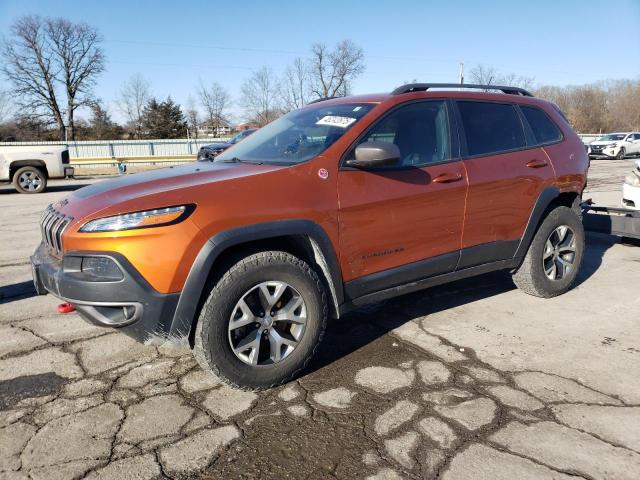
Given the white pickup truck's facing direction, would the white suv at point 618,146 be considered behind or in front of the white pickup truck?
behind

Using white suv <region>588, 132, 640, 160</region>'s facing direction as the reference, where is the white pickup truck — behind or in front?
in front

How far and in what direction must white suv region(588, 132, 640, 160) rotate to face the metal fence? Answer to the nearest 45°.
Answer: approximately 45° to its right

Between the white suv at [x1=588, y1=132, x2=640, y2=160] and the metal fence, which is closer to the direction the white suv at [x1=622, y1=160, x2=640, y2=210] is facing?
the metal fence

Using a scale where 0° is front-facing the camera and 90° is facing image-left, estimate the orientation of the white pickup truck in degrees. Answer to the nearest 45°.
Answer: approximately 90°
